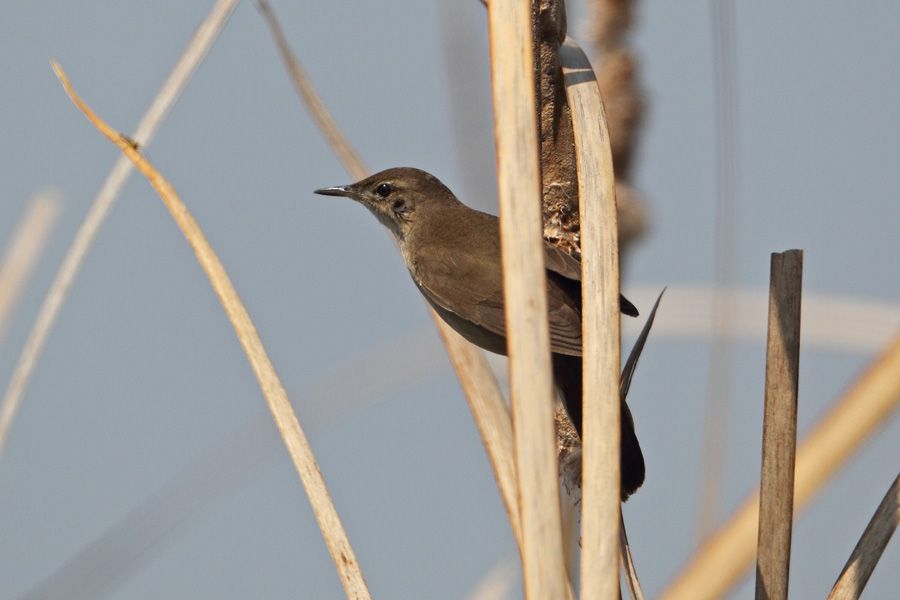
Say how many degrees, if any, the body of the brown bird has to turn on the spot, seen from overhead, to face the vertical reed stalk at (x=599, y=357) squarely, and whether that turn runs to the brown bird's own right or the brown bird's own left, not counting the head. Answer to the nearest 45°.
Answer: approximately 180°

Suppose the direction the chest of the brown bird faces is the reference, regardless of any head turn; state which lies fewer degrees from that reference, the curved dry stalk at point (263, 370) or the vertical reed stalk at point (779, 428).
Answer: the curved dry stalk

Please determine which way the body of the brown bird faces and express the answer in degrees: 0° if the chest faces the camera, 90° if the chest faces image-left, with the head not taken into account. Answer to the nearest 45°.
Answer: approximately 90°

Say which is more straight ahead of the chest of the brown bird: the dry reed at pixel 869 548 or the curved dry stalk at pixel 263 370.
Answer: the curved dry stalk
